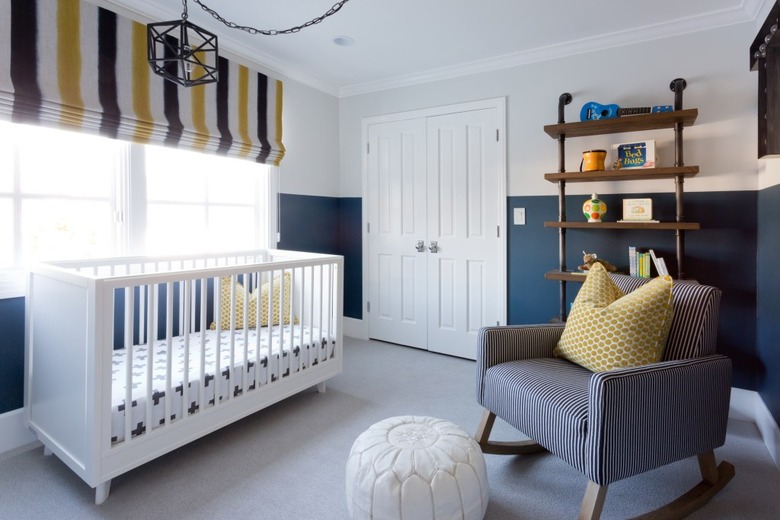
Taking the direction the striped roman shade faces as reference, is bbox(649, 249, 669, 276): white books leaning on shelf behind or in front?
in front

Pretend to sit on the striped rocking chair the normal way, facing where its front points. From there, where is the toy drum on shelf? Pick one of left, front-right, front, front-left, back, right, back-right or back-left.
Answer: back-right

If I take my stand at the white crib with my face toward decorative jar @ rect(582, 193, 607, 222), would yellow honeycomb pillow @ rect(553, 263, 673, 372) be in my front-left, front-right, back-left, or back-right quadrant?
front-right

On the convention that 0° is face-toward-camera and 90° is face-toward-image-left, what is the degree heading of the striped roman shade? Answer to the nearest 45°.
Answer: approximately 315°

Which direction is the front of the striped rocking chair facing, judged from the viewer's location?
facing the viewer and to the left of the viewer

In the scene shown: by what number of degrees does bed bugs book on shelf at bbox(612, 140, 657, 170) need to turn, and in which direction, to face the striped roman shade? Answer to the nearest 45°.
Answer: approximately 45° to its right

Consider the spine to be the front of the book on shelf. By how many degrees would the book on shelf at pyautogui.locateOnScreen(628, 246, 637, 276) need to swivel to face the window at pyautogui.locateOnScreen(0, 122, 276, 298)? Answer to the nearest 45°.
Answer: approximately 45° to its right

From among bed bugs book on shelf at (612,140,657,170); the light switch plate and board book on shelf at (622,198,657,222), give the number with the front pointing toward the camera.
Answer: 3

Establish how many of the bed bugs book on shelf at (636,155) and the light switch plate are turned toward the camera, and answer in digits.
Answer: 2

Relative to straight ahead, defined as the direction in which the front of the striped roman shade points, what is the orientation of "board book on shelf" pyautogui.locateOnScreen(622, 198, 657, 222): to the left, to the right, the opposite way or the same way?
to the right

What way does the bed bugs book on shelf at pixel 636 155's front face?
toward the camera

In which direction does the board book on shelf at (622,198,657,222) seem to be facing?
toward the camera
